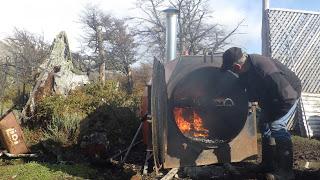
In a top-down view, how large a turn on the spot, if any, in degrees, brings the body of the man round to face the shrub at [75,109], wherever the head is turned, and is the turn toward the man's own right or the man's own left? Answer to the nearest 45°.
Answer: approximately 45° to the man's own right

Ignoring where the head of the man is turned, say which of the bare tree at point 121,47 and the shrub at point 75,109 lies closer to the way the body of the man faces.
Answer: the shrub

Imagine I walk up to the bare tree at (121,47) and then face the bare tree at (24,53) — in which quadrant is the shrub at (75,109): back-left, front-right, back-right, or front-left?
front-left

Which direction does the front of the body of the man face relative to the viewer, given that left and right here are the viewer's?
facing to the left of the viewer

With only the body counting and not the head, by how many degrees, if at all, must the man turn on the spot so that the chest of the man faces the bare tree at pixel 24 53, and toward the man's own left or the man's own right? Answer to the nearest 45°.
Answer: approximately 45° to the man's own right

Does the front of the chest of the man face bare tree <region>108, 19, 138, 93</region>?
no

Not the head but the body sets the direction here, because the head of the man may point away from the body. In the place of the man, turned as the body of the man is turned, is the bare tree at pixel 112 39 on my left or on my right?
on my right
